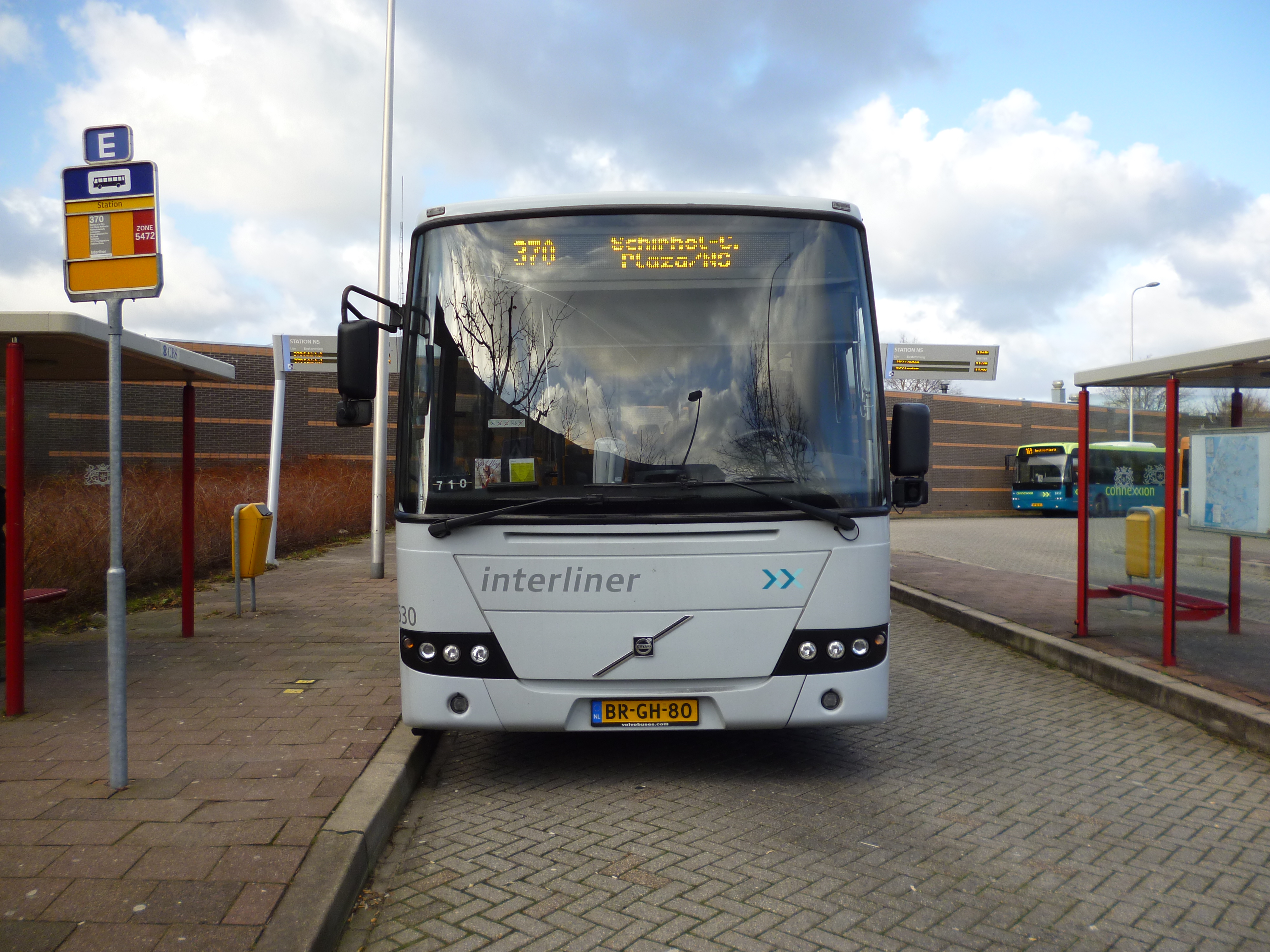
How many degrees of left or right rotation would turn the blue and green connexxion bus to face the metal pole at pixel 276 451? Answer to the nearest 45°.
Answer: approximately 45° to its right

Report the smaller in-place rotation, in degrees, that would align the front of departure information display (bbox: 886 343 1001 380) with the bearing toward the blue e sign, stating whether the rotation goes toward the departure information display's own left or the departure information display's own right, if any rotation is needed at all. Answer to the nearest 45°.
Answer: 0° — it already faces it

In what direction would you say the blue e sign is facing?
toward the camera

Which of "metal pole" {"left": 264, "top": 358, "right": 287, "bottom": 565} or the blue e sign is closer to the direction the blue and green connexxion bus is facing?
the metal pole

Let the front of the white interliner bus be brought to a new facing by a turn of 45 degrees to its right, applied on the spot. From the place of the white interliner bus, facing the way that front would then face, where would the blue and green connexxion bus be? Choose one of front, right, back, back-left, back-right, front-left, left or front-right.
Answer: back

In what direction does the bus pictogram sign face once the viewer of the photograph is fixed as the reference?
facing the viewer

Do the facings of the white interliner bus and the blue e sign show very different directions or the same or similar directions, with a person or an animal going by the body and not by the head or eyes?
same or similar directions

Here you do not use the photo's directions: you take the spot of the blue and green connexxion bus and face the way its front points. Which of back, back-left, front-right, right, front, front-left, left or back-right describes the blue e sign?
front

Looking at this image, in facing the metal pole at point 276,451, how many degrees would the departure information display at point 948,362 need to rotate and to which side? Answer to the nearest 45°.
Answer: approximately 45° to its right

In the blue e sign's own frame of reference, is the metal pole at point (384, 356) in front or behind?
behind

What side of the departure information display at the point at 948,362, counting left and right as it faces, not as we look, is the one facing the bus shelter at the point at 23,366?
front

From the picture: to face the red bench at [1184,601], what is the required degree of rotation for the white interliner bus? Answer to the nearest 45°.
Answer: approximately 135° to its left

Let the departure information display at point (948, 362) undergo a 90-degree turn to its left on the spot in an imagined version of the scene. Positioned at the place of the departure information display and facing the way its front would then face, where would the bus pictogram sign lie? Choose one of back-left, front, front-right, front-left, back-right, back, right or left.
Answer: right

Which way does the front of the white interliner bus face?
toward the camera

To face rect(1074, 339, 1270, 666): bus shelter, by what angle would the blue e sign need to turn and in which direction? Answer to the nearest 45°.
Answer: approximately 90° to its left

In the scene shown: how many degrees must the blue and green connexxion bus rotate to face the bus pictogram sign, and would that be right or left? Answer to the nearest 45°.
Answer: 0° — it already faces it

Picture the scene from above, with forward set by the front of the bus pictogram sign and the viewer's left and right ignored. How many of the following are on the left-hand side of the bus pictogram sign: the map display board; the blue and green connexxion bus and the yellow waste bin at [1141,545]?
3
